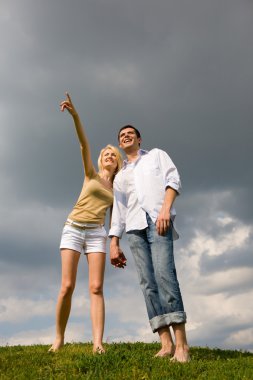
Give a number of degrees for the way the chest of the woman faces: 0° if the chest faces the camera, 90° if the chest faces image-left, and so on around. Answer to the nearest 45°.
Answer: approximately 0°

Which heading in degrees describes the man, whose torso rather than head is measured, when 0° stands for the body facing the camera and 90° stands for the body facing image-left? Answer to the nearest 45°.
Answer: approximately 45°

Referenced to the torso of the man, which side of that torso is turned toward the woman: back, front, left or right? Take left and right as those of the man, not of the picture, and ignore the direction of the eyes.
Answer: right

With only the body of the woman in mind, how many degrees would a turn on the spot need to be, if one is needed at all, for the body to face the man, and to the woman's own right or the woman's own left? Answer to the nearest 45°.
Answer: approximately 45° to the woman's own left
